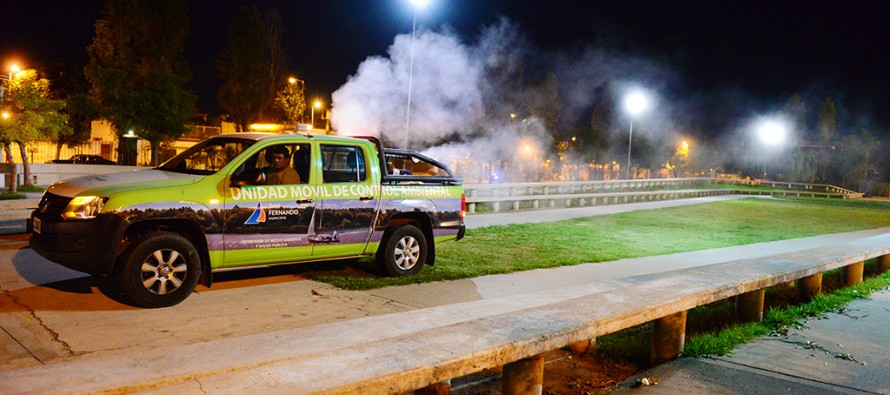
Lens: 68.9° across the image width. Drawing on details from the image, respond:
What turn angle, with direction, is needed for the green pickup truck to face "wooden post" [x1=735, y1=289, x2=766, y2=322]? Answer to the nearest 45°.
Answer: approximately 135° to its left

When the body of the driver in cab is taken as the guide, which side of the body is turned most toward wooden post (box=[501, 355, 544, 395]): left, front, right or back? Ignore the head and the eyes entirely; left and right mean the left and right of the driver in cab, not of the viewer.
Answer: left

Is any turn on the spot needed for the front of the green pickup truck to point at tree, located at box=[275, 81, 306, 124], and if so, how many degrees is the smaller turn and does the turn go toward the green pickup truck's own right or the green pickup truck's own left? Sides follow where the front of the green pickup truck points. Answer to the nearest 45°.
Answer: approximately 135° to the green pickup truck's own right

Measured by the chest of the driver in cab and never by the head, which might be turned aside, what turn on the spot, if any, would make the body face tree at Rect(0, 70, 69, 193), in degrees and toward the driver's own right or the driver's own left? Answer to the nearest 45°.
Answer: approximately 90° to the driver's own right

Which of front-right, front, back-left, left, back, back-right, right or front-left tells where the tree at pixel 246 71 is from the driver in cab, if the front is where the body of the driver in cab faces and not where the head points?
back-right

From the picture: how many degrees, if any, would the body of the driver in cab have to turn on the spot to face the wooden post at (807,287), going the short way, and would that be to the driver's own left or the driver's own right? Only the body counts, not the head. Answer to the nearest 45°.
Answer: approximately 135° to the driver's own left

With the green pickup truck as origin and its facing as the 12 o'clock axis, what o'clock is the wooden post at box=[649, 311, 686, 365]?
The wooden post is roughly at 9 o'clock from the green pickup truck.

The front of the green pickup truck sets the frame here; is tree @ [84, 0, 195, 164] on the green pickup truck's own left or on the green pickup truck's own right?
on the green pickup truck's own right

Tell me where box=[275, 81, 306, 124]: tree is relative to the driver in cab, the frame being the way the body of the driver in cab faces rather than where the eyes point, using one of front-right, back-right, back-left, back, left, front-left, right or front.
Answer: back-right

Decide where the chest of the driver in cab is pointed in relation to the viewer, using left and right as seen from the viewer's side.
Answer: facing the viewer and to the left of the viewer
